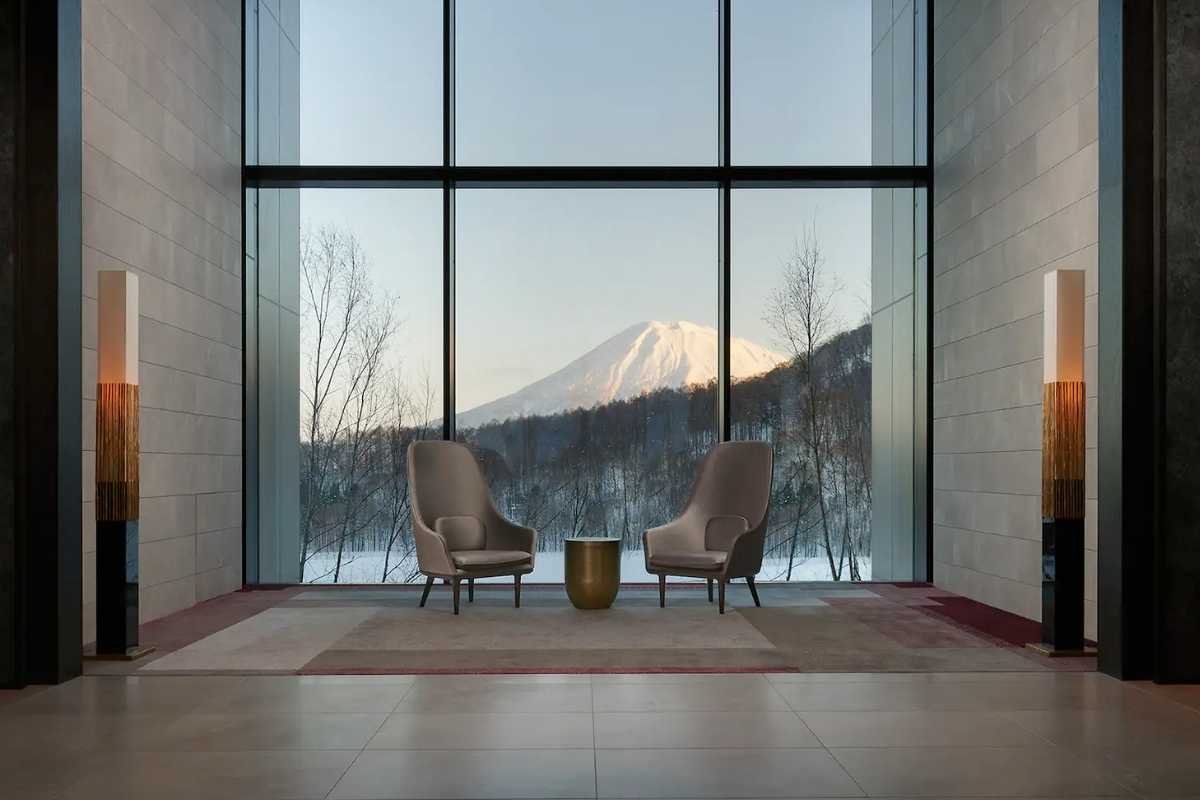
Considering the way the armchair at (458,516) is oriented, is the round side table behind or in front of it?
in front

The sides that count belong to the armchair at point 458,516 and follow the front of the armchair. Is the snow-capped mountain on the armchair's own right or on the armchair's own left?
on the armchair's own left

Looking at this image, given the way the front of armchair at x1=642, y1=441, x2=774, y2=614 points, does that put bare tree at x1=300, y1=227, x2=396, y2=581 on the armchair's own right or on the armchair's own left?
on the armchair's own right

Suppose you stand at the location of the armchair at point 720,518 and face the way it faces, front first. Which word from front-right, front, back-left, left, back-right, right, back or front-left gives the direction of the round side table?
front

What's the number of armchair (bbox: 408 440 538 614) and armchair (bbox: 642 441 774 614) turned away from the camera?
0

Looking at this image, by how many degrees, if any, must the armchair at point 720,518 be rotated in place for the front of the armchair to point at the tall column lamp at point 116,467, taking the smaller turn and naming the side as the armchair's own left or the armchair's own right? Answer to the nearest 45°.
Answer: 0° — it already faces it

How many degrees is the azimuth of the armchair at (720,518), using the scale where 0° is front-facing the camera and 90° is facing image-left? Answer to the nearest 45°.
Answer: approximately 45°

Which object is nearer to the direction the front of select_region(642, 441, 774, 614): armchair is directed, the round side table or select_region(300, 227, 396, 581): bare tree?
the round side table

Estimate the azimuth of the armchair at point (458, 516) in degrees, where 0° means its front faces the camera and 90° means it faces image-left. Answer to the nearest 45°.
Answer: approximately 315°
